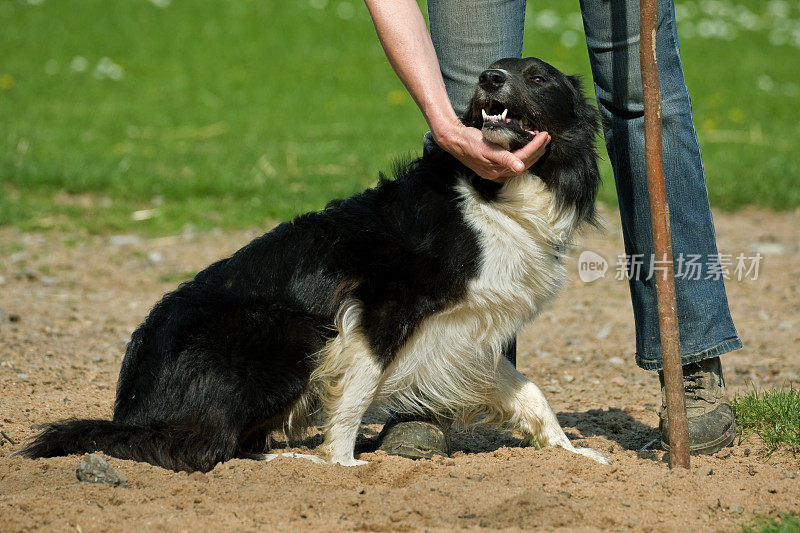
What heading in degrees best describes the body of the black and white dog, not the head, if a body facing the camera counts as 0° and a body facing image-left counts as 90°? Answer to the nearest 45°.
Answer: approximately 270°

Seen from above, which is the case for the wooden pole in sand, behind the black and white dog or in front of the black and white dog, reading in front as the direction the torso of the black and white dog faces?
in front
